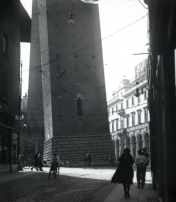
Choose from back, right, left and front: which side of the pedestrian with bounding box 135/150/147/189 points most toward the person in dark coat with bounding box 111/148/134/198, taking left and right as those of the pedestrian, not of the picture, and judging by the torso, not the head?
back

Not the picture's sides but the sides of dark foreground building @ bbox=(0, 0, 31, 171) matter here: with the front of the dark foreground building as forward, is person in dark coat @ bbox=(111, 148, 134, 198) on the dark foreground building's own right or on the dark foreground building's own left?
on the dark foreground building's own right

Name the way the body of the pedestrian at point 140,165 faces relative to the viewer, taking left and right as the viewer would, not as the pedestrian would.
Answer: facing away from the viewer

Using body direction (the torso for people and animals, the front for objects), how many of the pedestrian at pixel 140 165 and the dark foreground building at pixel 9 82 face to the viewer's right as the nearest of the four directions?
1

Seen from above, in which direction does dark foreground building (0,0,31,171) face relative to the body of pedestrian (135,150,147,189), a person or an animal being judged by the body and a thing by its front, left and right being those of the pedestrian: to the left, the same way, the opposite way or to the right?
to the right

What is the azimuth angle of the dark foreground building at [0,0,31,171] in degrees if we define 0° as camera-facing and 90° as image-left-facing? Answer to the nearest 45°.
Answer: approximately 270°

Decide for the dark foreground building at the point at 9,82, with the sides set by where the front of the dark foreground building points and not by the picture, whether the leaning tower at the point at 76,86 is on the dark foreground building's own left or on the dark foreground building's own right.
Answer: on the dark foreground building's own left

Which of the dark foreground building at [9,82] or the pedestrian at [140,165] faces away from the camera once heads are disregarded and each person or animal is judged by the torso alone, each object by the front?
the pedestrian

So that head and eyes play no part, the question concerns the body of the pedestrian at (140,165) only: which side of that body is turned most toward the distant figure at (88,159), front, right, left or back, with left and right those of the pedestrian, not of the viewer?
front
